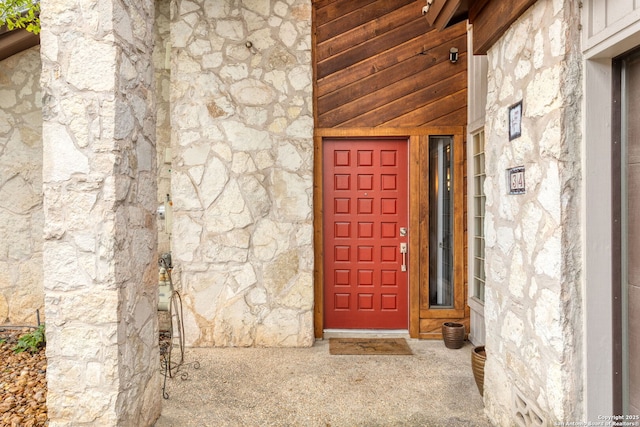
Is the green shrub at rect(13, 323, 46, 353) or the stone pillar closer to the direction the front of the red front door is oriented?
the stone pillar

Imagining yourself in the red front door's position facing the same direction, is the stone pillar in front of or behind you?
in front

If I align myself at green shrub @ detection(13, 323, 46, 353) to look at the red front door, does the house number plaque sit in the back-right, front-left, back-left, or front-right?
front-right

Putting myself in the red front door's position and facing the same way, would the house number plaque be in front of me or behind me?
in front

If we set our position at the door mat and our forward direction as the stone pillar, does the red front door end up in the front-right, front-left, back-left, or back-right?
back-right

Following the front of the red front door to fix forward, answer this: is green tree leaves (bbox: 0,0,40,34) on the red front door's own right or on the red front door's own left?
on the red front door's own right

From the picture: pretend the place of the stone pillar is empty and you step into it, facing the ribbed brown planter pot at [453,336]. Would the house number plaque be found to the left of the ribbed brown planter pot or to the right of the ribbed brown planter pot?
right

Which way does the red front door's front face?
toward the camera

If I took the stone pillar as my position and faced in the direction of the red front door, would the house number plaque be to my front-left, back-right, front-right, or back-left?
front-right

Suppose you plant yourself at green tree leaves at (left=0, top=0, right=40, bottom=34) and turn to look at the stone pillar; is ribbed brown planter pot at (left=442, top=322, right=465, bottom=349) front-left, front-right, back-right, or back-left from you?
front-left
